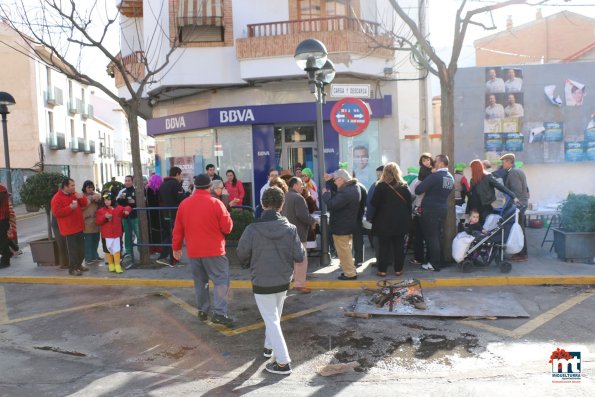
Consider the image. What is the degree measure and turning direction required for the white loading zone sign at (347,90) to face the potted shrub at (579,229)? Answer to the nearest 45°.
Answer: approximately 90° to its left

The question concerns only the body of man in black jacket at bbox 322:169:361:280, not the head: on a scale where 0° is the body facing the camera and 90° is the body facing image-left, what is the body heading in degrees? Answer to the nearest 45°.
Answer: approximately 90°

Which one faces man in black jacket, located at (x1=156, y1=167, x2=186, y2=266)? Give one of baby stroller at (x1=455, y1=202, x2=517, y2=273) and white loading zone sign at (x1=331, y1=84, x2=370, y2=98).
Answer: the baby stroller

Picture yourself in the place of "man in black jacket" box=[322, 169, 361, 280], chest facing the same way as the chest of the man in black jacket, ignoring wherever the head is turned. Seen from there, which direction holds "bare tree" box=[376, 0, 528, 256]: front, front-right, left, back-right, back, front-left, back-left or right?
back-right

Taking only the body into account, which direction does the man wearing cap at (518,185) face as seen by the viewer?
to the viewer's left

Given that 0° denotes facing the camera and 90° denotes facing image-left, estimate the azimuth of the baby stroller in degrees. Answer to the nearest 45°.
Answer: approximately 90°

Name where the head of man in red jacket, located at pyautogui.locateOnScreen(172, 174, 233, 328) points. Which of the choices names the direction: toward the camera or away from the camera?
away from the camera

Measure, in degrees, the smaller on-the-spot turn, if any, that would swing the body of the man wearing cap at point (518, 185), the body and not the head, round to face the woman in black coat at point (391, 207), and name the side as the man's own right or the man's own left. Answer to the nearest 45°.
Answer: approximately 45° to the man's own left

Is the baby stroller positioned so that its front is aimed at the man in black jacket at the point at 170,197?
yes
